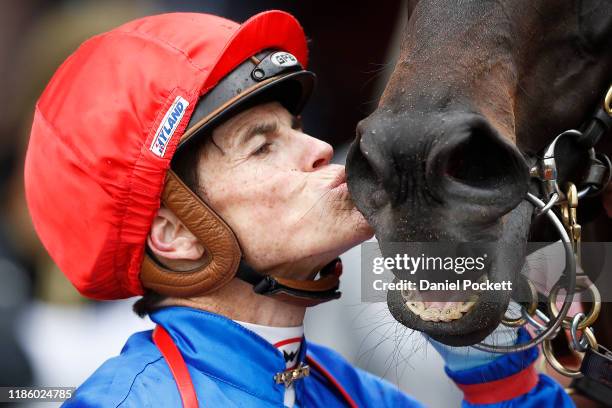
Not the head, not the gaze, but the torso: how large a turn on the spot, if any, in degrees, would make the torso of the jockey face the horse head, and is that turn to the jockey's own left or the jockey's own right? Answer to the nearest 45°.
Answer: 0° — they already face it

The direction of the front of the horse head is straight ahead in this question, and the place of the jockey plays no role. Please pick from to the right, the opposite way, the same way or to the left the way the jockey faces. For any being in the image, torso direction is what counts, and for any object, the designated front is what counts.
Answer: to the left

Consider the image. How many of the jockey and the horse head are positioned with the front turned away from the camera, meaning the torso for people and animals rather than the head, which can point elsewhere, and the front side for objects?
0

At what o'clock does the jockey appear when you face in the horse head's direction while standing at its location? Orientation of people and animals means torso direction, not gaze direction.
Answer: The jockey is roughly at 2 o'clock from the horse head.

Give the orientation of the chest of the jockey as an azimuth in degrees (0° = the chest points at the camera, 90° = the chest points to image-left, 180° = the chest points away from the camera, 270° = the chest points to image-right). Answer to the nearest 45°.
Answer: approximately 315°

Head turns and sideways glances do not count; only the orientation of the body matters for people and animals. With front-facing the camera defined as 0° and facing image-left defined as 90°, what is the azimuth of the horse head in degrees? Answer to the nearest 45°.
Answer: approximately 45°
